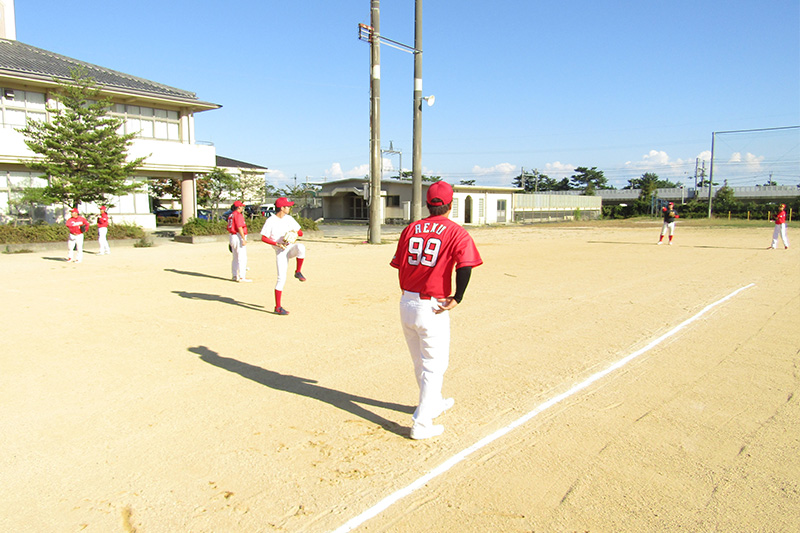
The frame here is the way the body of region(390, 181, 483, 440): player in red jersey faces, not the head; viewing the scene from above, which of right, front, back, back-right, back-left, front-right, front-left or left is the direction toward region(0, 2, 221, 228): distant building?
left

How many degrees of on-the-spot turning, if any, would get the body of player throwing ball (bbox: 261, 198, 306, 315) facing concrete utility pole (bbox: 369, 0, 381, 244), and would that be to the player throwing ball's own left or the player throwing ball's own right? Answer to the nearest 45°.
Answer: approximately 135° to the player throwing ball's own left

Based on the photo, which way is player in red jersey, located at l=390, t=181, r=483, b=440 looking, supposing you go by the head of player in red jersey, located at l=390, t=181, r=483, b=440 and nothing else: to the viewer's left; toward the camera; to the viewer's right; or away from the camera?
away from the camera

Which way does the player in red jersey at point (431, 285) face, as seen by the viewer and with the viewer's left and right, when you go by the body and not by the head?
facing away from the viewer and to the right of the viewer

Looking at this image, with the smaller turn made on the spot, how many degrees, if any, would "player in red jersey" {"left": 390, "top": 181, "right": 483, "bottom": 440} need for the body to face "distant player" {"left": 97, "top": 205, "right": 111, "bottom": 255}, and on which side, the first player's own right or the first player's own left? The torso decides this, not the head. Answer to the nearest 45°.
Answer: approximately 90° to the first player's own left

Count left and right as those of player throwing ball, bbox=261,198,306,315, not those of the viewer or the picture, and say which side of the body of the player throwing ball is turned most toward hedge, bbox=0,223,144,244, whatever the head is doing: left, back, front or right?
back

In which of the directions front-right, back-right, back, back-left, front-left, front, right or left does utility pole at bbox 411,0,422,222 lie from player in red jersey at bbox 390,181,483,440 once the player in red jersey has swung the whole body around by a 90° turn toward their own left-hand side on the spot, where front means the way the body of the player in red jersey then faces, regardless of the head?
front-right

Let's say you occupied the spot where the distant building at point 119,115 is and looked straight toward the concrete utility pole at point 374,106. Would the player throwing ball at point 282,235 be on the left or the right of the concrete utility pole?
right

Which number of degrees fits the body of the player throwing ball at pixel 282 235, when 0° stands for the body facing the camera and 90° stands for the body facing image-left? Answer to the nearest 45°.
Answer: approximately 315°

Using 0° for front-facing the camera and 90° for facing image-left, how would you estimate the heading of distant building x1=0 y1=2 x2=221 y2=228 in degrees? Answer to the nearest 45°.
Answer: approximately 315°
